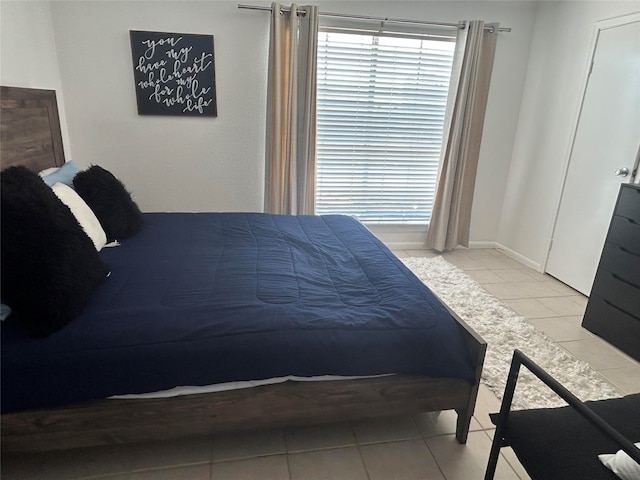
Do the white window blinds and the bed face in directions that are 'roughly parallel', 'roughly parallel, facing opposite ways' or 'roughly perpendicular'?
roughly perpendicular

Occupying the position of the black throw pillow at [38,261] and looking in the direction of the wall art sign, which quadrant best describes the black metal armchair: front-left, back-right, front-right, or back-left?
back-right

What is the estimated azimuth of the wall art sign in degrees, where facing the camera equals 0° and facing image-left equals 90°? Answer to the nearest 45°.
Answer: approximately 0°

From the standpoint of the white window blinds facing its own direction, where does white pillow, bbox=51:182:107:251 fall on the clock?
The white pillow is roughly at 1 o'clock from the white window blinds.

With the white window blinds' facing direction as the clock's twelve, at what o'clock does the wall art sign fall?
The wall art sign is roughly at 2 o'clock from the white window blinds.

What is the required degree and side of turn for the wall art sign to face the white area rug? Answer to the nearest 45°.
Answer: approximately 45° to its left

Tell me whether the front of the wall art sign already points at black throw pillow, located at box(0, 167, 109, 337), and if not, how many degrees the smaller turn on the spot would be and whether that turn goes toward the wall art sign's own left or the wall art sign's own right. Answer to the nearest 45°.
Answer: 0° — it already faces it

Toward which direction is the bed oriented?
to the viewer's right

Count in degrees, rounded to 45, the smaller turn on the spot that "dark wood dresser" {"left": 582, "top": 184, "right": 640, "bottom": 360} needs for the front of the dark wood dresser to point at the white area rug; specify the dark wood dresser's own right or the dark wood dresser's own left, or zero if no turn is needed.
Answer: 0° — it already faces it

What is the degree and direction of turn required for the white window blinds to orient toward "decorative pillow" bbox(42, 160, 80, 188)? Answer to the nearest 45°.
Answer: approximately 45° to its right

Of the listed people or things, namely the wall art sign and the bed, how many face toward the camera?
1
